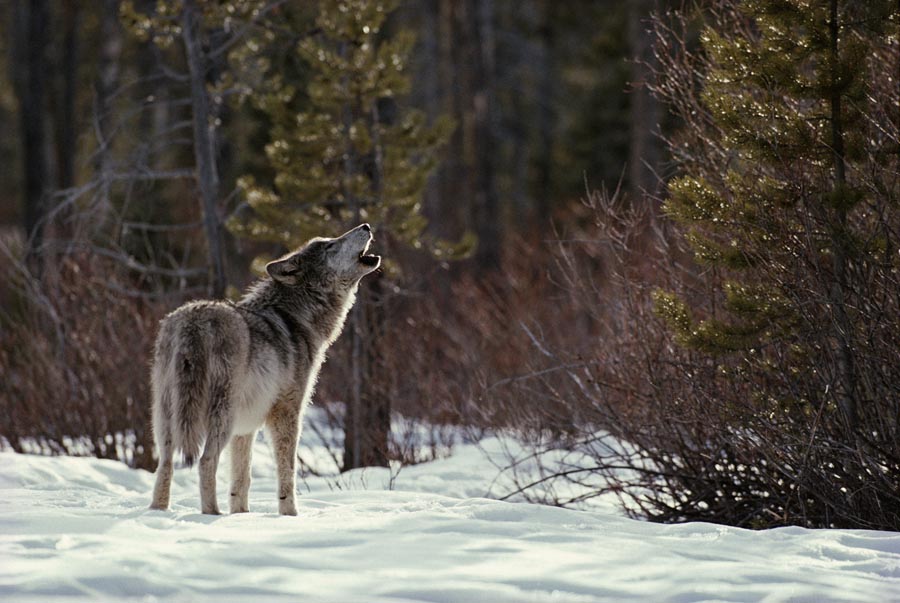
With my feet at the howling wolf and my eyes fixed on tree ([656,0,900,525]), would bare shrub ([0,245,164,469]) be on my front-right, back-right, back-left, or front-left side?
back-left

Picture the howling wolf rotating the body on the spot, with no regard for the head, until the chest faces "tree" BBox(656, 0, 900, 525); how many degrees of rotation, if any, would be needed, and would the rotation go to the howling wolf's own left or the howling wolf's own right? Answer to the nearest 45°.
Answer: approximately 45° to the howling wolf's own right

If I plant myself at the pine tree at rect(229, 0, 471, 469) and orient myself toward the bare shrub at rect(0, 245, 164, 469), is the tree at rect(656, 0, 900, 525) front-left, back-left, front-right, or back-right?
back-left

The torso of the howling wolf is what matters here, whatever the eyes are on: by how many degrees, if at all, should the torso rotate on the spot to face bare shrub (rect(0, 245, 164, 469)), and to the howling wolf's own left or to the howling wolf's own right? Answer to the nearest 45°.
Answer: approximately 45° to the howling wolf's own left

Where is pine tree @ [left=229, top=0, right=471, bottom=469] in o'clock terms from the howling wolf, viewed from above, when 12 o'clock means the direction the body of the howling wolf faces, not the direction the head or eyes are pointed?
The pine tree is roughly at 11 o'clock from the howling wolf.

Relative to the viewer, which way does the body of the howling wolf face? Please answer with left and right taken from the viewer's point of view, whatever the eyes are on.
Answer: facing away from the viewer and to the right of the viewer

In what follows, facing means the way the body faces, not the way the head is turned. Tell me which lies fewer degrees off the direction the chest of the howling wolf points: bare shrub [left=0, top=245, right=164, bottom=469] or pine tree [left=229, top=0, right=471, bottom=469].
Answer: the pine tree
